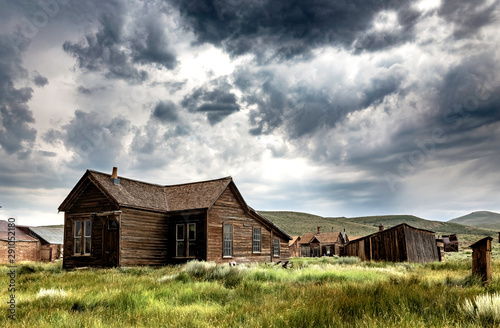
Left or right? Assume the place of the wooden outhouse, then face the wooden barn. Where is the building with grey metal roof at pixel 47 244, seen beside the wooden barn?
left

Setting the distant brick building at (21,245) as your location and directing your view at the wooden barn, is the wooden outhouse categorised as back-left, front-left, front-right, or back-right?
front-right

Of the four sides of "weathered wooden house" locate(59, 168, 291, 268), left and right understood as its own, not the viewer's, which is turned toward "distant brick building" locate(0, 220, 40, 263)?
right

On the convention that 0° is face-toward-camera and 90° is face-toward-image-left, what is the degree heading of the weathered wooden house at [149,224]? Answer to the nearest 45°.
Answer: approximately 45°

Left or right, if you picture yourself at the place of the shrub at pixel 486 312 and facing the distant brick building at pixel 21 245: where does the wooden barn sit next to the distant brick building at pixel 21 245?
right

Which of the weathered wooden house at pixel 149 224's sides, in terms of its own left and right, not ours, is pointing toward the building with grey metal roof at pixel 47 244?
right

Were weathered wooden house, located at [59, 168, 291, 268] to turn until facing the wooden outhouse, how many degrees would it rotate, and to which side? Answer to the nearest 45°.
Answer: approximately 90° to its left

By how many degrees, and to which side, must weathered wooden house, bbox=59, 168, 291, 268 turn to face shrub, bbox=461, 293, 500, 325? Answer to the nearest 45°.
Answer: approximately 45° to its left

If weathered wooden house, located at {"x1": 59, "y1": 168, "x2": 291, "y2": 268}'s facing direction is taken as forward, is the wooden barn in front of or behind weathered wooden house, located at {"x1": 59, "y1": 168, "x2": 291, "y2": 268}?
behind
